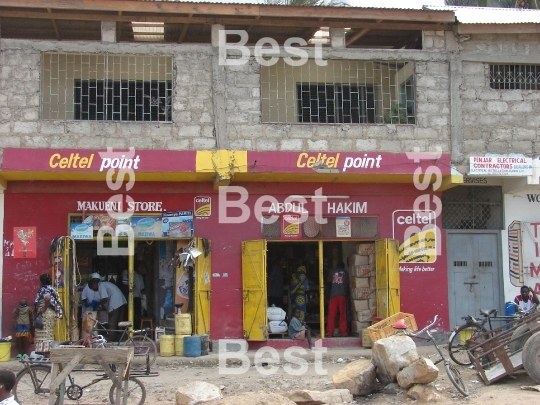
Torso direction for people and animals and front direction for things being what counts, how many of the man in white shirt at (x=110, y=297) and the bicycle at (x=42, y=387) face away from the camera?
0

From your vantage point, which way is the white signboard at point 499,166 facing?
toward the camera

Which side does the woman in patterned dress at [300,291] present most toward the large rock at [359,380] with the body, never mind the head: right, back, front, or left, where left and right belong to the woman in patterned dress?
front

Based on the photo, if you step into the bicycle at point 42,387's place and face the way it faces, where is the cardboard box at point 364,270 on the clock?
The cardboard box is roughly at 11 o'clock from the bicycle.

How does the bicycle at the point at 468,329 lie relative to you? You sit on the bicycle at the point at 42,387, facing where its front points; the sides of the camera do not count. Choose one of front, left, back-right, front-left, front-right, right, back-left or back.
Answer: front

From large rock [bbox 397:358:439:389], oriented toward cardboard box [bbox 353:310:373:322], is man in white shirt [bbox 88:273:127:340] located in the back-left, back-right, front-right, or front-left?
front-left

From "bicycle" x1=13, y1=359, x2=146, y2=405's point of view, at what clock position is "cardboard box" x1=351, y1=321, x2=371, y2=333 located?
The cardboard box is roughly at 11 o'clock from the bicycle.

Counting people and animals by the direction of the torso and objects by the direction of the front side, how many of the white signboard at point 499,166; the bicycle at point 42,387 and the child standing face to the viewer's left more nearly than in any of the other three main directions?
0

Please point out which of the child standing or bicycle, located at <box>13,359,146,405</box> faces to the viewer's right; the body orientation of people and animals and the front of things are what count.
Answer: the bicycle

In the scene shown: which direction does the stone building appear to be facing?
toward the camera

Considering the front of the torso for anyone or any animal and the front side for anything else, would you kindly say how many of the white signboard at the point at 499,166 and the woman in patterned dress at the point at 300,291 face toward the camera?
2

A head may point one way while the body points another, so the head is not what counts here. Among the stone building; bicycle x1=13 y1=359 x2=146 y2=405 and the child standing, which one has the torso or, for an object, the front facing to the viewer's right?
the bicycle

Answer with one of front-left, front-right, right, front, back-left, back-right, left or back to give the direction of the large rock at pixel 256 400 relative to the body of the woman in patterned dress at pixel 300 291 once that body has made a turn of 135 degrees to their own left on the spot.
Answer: back-right

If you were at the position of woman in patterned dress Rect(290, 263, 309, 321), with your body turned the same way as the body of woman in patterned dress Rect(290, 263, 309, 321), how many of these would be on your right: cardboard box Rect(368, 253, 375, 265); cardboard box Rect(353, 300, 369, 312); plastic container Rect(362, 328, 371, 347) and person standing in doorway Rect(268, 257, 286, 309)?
1
